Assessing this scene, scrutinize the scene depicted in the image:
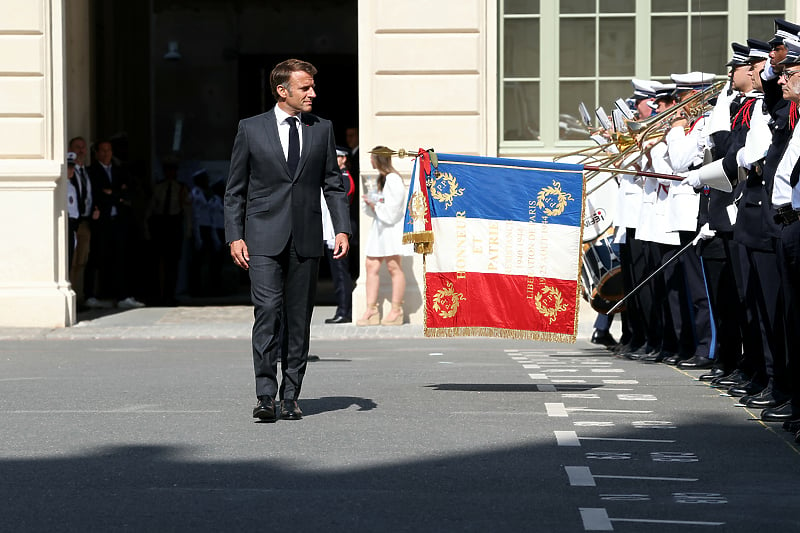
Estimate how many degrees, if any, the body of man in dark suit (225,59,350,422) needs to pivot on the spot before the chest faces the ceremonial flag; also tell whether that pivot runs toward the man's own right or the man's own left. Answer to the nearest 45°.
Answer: approximately 135° to the man's own left

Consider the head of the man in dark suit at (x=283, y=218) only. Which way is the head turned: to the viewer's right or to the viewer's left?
to the viewer's right

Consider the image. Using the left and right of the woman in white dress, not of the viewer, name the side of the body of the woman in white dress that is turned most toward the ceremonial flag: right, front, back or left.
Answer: left

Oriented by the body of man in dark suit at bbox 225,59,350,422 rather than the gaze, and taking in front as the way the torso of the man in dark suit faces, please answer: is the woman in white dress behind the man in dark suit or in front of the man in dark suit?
behind

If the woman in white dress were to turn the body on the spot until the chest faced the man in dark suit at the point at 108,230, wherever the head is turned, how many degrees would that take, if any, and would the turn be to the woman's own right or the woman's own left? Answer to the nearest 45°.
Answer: approximately 45° to the woman's own right

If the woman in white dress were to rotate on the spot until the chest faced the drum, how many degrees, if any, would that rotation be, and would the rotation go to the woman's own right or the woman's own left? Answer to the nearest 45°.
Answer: approximately 135° to the woman's own left
